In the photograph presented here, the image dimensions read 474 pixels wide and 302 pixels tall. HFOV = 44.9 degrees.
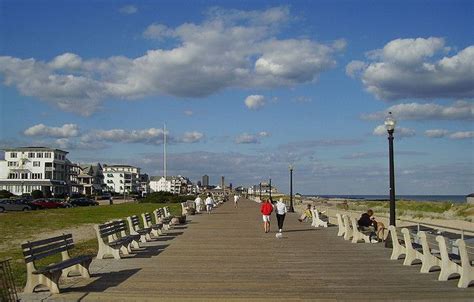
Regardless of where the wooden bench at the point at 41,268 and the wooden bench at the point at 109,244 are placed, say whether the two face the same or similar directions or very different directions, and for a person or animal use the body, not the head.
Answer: same or similar directions

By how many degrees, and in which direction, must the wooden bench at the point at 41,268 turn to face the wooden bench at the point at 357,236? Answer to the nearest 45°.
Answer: approximately 90° to its left

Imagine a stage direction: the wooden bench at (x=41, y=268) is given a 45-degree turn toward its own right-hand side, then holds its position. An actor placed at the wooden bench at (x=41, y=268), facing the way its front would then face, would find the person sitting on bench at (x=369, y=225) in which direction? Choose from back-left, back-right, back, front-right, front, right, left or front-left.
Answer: back-left

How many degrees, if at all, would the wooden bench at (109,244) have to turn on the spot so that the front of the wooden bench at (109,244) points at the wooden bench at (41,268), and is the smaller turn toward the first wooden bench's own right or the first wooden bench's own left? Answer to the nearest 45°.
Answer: approximately 45° to the first wooden bench's own right

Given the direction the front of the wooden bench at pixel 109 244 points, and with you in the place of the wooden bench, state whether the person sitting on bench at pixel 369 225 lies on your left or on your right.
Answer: on your left

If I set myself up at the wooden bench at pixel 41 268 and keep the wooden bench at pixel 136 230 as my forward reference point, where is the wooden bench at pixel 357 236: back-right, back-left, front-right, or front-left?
front-right

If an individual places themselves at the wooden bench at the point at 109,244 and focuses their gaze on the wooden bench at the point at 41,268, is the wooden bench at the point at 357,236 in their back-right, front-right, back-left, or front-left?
back-left

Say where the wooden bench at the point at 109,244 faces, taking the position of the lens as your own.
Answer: facing the viewer and to the right of the viewer
